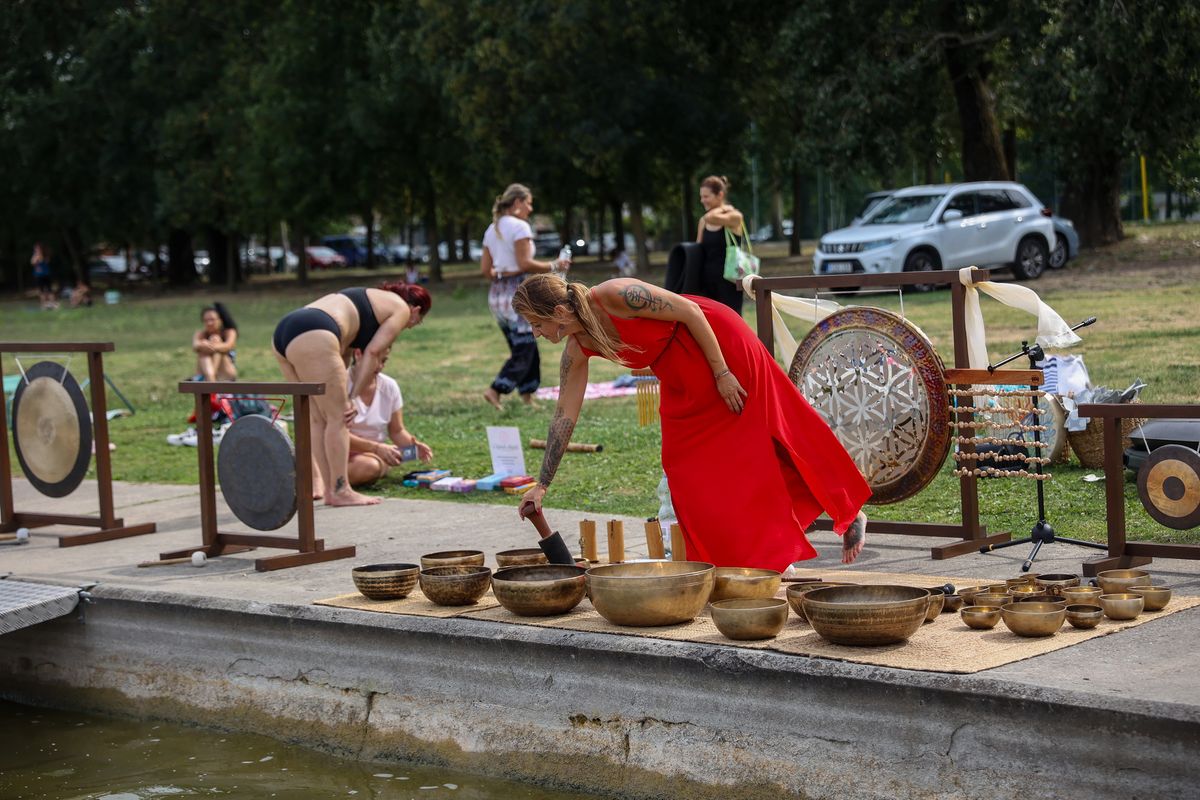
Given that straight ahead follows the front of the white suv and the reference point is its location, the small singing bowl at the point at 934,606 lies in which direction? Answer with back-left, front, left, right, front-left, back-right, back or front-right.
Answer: front-left

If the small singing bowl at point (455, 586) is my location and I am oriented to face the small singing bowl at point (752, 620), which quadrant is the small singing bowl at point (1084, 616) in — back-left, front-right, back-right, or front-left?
front-left

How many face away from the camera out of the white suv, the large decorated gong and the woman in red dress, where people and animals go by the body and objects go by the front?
0

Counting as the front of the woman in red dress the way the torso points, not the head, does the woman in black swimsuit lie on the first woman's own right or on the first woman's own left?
on the first woman's own right

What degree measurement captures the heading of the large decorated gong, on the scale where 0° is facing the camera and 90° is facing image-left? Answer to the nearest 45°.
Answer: approximately 45°

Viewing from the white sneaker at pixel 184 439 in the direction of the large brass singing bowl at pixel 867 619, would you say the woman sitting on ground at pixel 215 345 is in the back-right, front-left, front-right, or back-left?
back-left

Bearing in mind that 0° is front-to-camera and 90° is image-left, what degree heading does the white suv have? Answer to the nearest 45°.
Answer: approximately 45°

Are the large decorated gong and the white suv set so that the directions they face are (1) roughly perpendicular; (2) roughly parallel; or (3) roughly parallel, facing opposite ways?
roughly parallel

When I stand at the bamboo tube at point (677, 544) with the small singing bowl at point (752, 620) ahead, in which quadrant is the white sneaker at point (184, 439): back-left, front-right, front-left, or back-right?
back-right

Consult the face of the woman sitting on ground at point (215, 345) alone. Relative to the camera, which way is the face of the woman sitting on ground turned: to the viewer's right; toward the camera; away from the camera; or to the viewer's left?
toward the camera

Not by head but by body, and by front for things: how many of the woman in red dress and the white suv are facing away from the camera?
0

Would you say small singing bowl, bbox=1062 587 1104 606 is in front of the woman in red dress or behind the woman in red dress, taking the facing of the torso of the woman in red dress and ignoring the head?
behind

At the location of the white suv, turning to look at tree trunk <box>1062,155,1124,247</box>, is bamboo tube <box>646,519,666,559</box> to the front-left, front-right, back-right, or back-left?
back-right

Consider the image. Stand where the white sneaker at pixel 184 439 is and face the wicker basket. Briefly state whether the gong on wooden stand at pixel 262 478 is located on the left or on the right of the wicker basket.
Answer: right

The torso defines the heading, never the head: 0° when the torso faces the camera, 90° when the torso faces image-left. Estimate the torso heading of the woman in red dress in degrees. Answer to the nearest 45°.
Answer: approximately 90°

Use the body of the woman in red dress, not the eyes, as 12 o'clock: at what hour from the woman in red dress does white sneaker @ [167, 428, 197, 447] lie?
The white sneaker is roughly at 2 o'clock from the woman in red dress.
